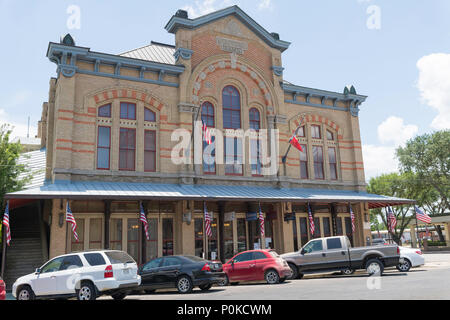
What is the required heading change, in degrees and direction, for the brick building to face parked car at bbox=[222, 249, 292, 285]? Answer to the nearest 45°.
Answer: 0° — it already faces it

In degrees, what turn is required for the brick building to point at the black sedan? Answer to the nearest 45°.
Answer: approximately 45° to its right

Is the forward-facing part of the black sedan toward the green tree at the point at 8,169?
yes

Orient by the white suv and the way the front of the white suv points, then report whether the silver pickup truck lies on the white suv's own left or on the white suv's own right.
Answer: on the white suv's own right

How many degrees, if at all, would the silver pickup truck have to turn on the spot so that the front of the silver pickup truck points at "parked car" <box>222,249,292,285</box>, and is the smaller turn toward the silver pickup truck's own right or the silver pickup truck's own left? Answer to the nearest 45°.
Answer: approximately 45° to the silver pickup truck's own left

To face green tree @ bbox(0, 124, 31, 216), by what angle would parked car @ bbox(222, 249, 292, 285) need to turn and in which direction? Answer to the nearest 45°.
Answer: approximately 45° to its left

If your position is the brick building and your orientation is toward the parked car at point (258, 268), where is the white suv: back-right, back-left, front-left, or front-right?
front-right

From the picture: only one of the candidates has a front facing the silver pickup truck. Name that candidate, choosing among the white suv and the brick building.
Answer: the brick building

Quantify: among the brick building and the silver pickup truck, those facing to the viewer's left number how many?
1

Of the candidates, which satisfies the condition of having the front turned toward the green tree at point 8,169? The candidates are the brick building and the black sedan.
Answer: the black sedan

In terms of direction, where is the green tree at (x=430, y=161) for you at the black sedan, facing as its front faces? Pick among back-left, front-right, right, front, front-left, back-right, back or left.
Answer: right

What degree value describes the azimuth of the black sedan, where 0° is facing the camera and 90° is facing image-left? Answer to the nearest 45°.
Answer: approximately 135°

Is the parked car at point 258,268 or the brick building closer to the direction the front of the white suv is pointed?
the brick building

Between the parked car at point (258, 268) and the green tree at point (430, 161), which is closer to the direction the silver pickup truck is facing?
the parked car
